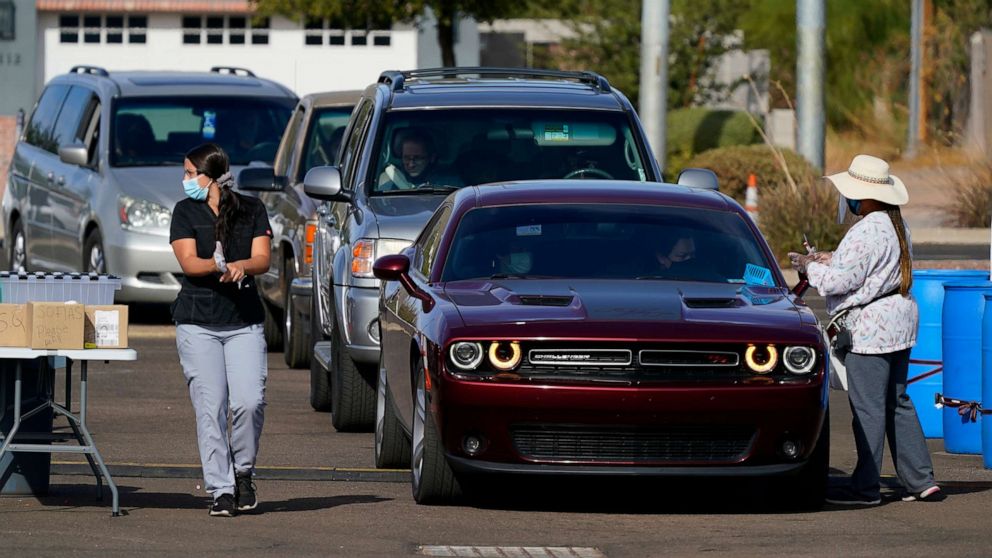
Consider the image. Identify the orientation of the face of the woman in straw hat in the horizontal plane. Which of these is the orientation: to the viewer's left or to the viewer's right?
to the viewer's left

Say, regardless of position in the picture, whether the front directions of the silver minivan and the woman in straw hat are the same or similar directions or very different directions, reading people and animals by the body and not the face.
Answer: very different directions

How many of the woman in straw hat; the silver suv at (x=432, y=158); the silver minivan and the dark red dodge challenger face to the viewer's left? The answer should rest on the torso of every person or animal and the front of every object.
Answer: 1

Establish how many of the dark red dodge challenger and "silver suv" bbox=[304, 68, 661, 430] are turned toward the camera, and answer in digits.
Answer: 2

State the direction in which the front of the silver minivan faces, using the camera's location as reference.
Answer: facing the viewer and to the right of the viewer

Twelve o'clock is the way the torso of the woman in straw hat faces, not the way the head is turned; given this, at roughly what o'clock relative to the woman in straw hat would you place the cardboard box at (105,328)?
The cardboard box is roughly at 11 o'clock from the woman in straw hat.

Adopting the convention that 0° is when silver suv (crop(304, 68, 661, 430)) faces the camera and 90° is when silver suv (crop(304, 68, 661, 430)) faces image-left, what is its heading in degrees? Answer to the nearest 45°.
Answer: approximately 0°

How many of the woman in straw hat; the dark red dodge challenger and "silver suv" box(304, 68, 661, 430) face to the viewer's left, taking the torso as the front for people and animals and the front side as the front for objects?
1

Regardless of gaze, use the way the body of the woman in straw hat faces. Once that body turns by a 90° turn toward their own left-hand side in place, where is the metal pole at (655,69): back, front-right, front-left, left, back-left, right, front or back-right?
back

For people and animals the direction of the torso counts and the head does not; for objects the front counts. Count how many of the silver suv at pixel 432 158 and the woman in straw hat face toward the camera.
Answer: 1

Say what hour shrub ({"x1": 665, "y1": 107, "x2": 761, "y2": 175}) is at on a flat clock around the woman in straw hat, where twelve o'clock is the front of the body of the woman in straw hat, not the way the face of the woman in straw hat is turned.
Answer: The shrub is roughly at 3 o'clock from the woman in straw hat.

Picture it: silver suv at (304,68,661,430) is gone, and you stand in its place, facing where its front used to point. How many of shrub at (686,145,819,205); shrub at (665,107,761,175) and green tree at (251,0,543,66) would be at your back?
3

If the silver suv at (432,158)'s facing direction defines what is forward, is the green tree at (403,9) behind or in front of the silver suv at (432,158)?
behind

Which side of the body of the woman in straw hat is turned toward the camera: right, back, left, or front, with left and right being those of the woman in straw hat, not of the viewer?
left

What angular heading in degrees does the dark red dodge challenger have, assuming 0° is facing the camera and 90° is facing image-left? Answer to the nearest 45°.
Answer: approximately 0°

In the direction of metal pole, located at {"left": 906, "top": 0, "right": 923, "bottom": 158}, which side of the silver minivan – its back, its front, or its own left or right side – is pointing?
left
